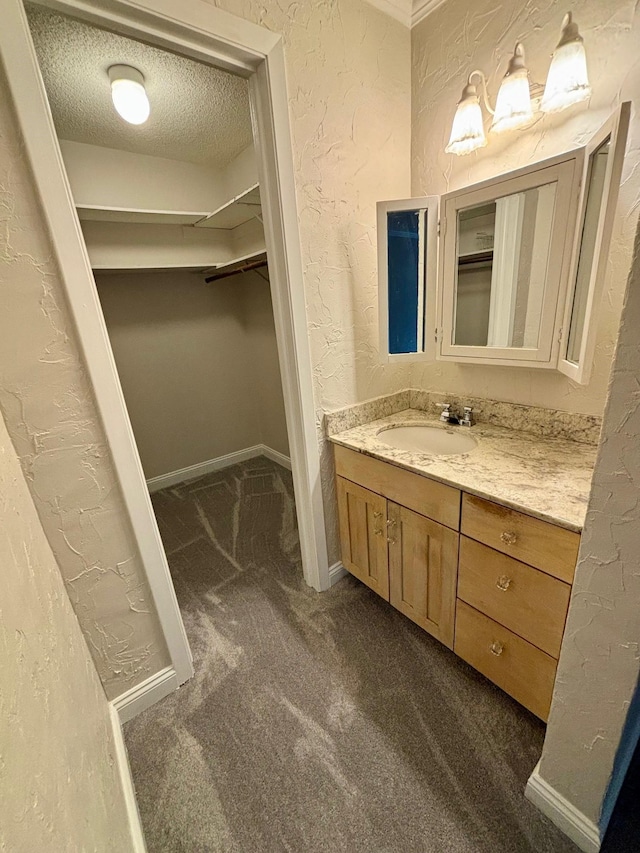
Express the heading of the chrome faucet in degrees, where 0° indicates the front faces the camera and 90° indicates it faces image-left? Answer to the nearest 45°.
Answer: approximately 45°

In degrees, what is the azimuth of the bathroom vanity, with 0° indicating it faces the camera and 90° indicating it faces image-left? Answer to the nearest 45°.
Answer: approximately 45°

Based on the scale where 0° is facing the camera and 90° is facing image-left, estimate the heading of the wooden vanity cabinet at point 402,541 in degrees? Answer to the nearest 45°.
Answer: approximately 45°
